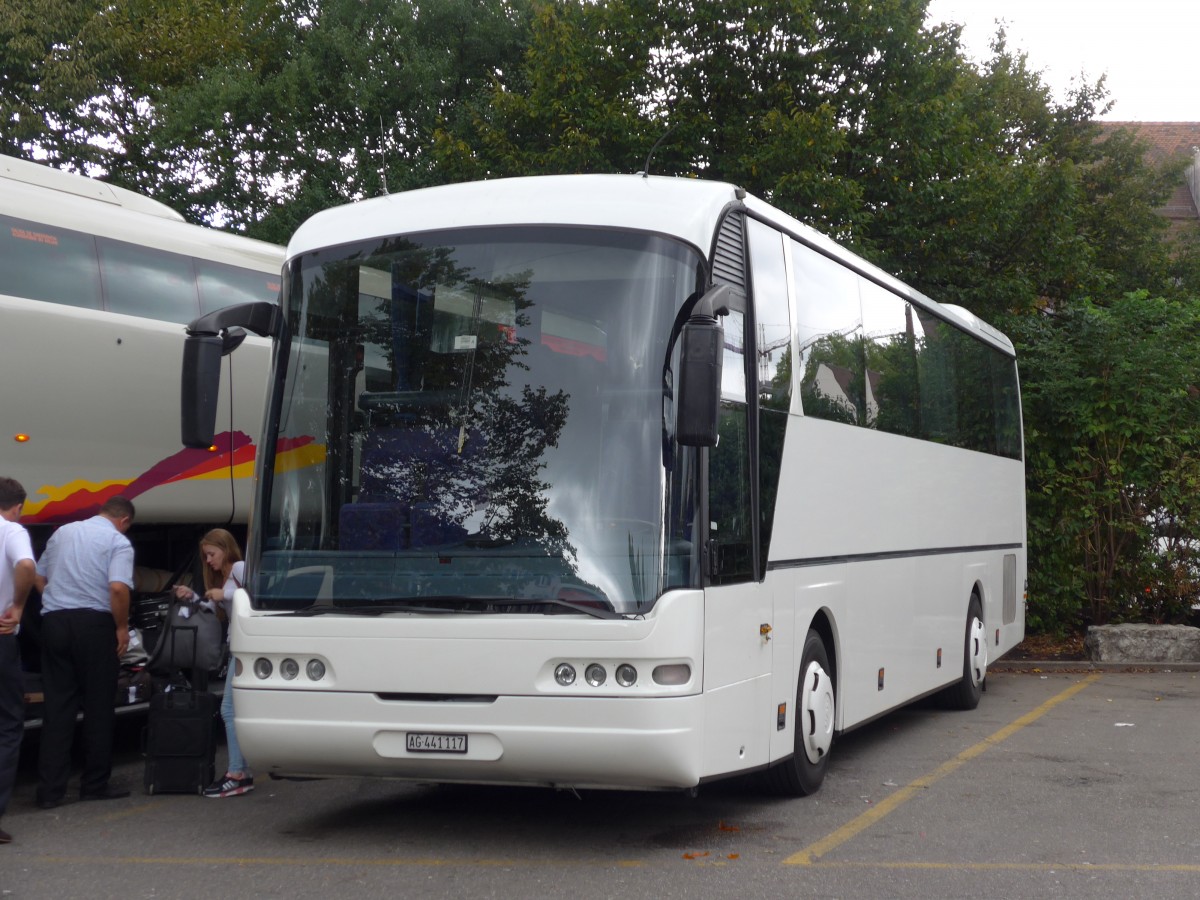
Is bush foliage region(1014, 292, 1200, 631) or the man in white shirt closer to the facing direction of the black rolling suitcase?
the man in white shirt

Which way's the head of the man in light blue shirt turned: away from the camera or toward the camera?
away from the camera

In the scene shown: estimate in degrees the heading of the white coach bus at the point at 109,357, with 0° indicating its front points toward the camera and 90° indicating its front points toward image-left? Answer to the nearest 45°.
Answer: approximately 45°

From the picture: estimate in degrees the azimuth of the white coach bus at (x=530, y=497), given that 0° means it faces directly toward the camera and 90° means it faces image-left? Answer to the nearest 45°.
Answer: approximately 45°

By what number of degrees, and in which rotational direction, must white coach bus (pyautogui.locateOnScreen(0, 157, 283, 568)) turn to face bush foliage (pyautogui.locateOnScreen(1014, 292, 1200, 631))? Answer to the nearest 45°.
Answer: approximately 135° to its left

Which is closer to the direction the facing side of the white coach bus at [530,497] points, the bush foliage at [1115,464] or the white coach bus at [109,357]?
the white coach bus

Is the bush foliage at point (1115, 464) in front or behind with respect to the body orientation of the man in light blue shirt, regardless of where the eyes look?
in front

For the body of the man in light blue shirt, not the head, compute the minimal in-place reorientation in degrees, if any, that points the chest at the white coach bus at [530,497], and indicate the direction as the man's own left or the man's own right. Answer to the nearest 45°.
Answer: approximately 90° to the man's own right
